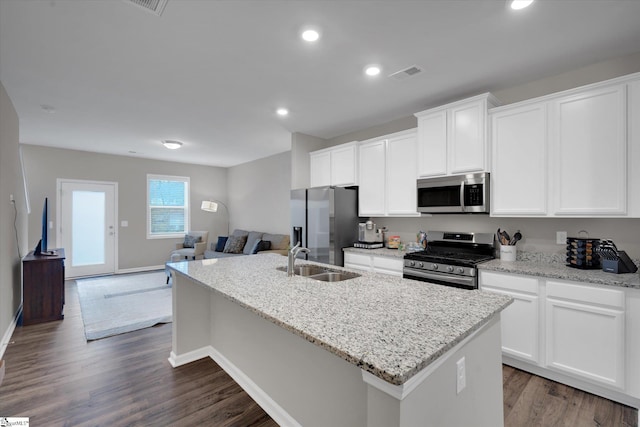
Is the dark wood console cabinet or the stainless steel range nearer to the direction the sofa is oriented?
the dark wood console cabinet

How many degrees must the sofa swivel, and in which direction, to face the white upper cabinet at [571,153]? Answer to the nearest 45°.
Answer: approximately 90° to its left

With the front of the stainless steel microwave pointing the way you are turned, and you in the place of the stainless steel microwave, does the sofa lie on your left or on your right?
on your right

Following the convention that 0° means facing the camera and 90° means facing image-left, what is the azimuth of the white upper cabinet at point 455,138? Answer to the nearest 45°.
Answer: approximately 45°

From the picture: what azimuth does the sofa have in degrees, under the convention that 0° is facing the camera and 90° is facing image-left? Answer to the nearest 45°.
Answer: approximately 45°
